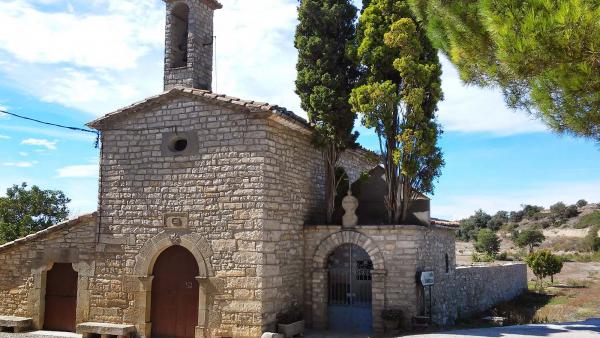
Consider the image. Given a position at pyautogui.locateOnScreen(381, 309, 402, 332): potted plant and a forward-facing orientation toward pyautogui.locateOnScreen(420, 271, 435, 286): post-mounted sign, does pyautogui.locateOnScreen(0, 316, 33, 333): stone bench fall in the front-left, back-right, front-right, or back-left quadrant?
back-left

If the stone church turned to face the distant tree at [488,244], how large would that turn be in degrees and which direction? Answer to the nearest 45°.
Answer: approximately 180°

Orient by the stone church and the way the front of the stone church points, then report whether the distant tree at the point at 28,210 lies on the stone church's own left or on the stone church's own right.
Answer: on the stone church's own right

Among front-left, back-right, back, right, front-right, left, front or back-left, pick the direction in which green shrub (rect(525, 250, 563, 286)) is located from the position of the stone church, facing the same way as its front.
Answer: back

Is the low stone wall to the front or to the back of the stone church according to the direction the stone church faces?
to the back

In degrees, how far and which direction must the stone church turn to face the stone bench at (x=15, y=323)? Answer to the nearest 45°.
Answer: approximately 45° to its right

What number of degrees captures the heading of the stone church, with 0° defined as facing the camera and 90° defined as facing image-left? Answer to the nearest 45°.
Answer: approximately 45°
